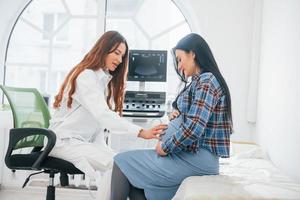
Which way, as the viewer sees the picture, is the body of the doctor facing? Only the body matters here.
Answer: to the viewer's right

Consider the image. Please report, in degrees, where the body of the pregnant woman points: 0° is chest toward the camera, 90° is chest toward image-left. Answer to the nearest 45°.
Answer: approximately 90°

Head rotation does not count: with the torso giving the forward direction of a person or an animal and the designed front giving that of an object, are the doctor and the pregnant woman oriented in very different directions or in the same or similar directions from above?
very different directions

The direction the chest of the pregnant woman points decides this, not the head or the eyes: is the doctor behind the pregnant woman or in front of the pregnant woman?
in front

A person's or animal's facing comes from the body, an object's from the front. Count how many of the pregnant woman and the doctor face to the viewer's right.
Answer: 1

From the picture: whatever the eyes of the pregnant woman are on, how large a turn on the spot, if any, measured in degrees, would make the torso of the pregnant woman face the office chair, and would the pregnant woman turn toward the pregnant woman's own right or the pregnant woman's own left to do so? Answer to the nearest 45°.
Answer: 0° — they already face it
